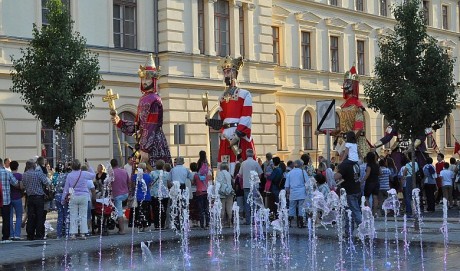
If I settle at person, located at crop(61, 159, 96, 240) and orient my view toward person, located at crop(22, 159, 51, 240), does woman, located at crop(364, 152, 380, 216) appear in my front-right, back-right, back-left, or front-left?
back-right

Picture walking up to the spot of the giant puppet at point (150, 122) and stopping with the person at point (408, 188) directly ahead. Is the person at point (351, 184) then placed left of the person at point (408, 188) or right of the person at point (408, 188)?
right

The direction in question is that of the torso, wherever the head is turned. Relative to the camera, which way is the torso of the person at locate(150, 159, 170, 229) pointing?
away from the camera
